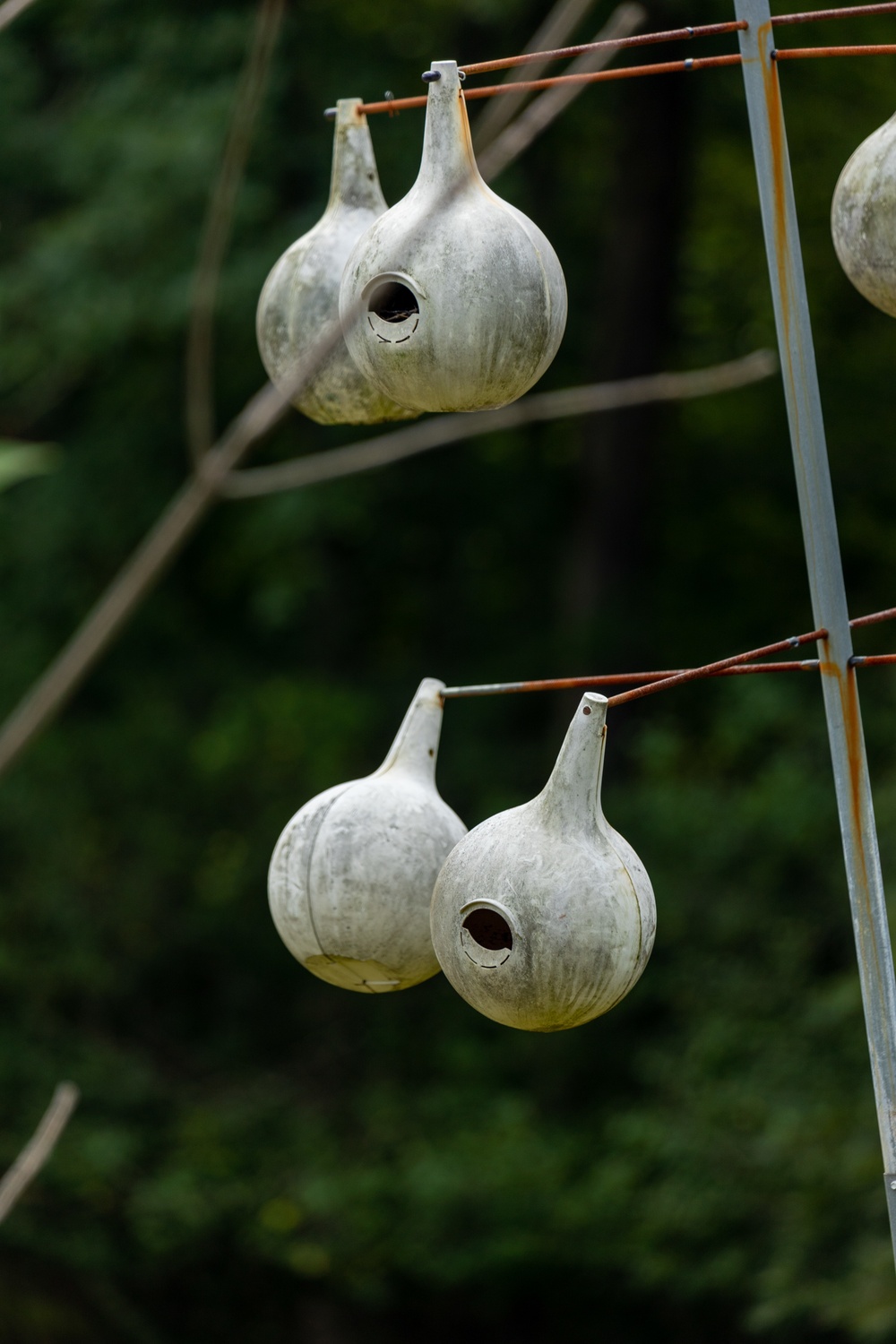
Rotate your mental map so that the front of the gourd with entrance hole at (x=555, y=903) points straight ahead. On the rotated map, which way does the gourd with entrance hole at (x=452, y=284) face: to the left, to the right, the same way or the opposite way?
the same way

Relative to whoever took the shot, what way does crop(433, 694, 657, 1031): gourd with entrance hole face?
facing the viewer and to the left of the viewer

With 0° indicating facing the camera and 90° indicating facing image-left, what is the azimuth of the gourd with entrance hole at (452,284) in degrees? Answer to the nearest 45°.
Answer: approximately 45°

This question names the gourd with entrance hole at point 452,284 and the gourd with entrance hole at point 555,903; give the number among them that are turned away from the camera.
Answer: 0
